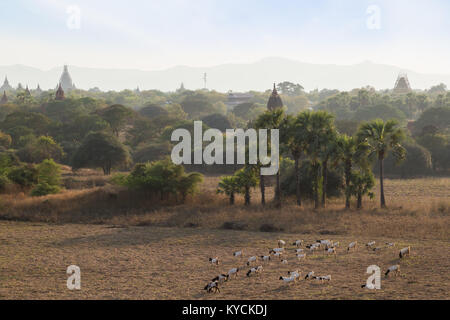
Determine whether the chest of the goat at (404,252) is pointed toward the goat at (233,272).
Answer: yes

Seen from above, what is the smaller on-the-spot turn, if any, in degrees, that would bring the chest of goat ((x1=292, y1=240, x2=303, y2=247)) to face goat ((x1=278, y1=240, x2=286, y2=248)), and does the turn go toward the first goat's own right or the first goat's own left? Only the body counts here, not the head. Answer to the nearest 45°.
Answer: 0° — it already faces it

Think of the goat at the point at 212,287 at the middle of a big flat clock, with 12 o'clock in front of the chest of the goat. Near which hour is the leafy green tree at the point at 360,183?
The leafy green tree is roughly at 4 o'clock from the goat.

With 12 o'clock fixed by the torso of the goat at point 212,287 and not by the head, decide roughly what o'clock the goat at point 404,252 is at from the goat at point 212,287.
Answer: the goat at point 404,252 is roughly at 5 o'clock from the goat at point 212,287.

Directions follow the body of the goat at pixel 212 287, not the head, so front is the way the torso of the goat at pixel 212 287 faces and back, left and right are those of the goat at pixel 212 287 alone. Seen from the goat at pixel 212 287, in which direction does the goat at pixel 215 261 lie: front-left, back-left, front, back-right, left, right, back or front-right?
right

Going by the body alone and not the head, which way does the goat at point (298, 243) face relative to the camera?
to the viewer's left

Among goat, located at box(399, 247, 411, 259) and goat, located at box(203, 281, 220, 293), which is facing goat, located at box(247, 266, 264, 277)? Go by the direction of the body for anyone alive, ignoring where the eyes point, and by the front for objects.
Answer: goat, located at box(399, 247, 411, 259)

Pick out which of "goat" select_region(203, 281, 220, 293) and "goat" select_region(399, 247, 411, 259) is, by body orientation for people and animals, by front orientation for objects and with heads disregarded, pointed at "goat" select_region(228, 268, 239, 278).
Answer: "goat" select_region(399, 247, 411, 259)

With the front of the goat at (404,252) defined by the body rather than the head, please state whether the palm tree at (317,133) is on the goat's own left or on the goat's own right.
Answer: on the goat's own right

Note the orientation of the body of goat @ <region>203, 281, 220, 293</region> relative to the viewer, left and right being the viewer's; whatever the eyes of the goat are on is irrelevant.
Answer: facing to the left of the viewer

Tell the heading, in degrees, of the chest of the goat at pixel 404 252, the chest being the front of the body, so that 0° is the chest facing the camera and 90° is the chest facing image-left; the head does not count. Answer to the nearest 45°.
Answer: approximately 45°

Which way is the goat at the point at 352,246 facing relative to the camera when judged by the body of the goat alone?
to the viewer's left

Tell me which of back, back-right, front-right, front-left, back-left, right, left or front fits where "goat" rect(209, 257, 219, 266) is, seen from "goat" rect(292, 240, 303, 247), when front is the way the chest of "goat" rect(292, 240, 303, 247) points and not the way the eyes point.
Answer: front-left
